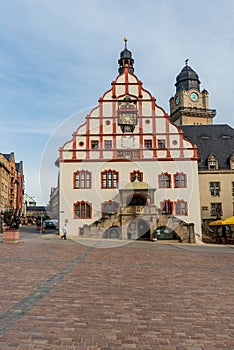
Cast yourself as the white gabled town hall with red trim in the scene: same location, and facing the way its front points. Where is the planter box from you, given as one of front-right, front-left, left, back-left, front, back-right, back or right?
front-right

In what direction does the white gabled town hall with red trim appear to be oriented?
toward the camera
